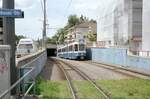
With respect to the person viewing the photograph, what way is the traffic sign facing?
facing the viewer
